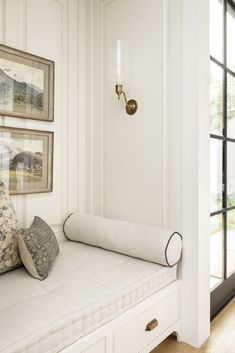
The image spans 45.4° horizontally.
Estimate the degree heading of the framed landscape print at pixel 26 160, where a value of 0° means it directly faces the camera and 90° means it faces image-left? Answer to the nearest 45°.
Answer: approximately 315°

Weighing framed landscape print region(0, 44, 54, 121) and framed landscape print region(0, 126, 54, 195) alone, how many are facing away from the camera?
0

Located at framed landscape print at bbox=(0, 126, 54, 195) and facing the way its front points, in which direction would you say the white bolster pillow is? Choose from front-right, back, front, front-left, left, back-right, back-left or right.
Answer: front

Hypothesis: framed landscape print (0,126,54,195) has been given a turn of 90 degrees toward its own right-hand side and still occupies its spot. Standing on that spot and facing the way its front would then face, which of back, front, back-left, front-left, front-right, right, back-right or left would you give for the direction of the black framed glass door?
back-left

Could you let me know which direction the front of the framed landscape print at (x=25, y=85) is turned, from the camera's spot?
facing the viewer and to the right of the viewer

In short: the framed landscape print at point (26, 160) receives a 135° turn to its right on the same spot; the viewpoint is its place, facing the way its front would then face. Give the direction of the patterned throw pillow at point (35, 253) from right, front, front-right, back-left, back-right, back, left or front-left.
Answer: left

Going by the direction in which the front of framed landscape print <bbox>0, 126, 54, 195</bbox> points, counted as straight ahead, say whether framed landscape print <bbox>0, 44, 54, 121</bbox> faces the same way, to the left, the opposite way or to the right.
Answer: the same way
